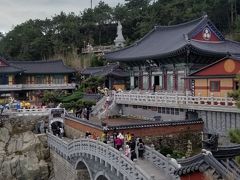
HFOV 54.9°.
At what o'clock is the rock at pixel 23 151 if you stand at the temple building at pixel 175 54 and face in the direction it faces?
The rock is roughly at 1 o'clock from the temple building.

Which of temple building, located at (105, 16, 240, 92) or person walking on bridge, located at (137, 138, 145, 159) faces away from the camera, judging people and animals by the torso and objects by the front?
the person walking on bridge

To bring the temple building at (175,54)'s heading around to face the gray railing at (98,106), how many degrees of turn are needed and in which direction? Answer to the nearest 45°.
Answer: approximately 45° to its right

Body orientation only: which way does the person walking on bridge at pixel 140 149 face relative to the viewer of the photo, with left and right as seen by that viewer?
facing away from the viewer

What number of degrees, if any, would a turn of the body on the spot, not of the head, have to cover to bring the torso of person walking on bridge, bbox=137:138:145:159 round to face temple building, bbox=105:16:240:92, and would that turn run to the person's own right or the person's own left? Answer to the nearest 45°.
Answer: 0° — they already face it

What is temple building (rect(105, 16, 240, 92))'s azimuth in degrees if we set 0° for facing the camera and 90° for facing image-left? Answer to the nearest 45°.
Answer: approximately 45°

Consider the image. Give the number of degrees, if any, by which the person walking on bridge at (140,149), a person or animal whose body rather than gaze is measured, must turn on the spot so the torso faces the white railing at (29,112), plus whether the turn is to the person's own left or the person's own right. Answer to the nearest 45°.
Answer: approximately 45° to the person's own left

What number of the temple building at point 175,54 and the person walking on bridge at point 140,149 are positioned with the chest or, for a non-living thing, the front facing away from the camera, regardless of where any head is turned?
1

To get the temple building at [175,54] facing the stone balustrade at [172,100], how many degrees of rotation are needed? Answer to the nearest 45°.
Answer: approximately 45° to its left
